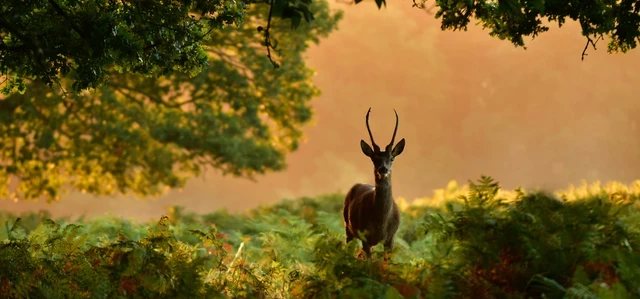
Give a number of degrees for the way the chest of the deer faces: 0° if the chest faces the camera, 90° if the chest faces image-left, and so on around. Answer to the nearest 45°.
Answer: approximately 315°
